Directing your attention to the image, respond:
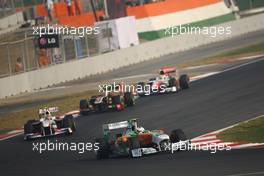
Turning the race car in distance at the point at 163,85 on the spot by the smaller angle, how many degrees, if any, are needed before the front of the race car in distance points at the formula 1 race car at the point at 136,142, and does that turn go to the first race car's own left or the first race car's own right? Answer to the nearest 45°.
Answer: approximately 45° to the first race car's own left

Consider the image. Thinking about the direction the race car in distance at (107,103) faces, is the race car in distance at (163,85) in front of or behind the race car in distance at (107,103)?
behind

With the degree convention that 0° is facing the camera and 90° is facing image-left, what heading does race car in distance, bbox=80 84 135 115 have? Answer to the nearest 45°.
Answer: approximately 45°

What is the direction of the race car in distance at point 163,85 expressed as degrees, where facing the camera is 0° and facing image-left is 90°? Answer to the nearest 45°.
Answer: approximately 45°
